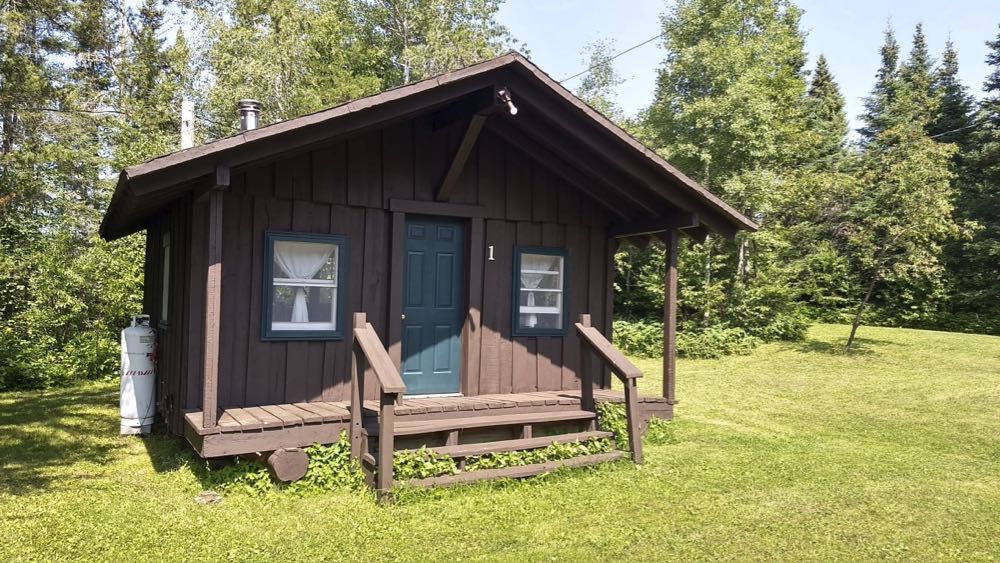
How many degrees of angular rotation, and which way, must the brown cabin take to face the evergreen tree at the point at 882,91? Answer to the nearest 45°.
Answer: approximately 90° to its left

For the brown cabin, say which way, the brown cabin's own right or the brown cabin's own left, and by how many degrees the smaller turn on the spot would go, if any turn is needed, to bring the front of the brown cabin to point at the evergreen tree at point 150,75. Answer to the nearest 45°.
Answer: approximately 180°

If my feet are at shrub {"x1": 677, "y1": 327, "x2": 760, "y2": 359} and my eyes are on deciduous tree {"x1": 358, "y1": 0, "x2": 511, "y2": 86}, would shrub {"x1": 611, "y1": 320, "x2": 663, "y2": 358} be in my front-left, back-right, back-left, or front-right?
front-left

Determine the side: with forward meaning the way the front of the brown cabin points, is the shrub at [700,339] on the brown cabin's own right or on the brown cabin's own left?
on the brown cabin's own left

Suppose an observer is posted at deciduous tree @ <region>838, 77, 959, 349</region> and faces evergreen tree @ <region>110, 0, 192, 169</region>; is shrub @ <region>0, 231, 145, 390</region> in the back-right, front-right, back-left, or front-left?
front-left

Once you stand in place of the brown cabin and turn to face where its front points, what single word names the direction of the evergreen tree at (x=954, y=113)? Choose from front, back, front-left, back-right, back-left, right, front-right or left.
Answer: left

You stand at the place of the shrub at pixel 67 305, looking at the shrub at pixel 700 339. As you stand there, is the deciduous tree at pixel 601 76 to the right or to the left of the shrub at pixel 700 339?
left

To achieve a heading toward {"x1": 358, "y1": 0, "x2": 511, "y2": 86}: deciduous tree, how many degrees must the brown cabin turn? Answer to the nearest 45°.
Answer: approximately 135° to its left

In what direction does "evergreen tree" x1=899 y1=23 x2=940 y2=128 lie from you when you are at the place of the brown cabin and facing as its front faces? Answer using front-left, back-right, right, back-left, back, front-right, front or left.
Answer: left

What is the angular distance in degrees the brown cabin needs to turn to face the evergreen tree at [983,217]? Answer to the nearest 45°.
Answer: approximately 90° to its left

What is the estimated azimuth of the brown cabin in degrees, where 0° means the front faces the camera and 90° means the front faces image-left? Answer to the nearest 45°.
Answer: approximately 315°
